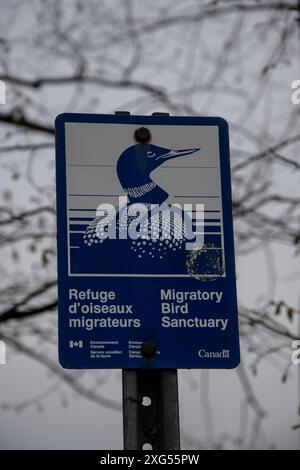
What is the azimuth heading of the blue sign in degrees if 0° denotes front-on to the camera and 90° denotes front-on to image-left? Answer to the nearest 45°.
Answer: approximately 0°
